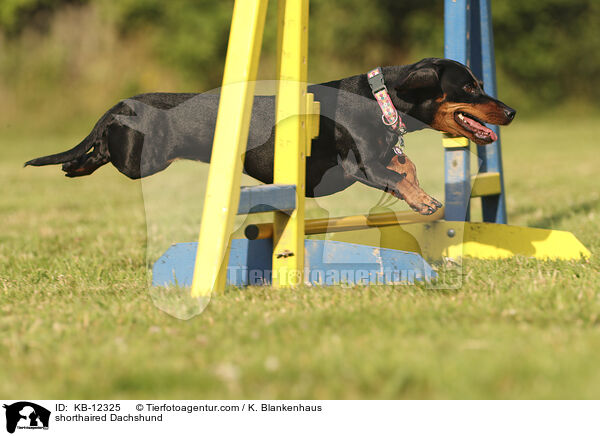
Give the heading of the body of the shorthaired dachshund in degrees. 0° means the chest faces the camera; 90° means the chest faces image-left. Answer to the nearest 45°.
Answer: approximately 270°
